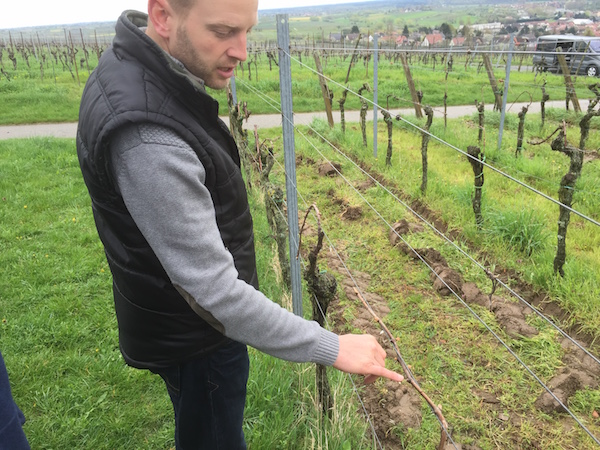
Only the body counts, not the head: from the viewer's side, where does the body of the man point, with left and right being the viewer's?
facing to the right of the viewer

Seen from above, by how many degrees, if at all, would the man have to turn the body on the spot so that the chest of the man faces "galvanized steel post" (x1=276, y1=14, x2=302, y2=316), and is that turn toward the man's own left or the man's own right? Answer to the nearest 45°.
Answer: approximately 90° to the man's own left
